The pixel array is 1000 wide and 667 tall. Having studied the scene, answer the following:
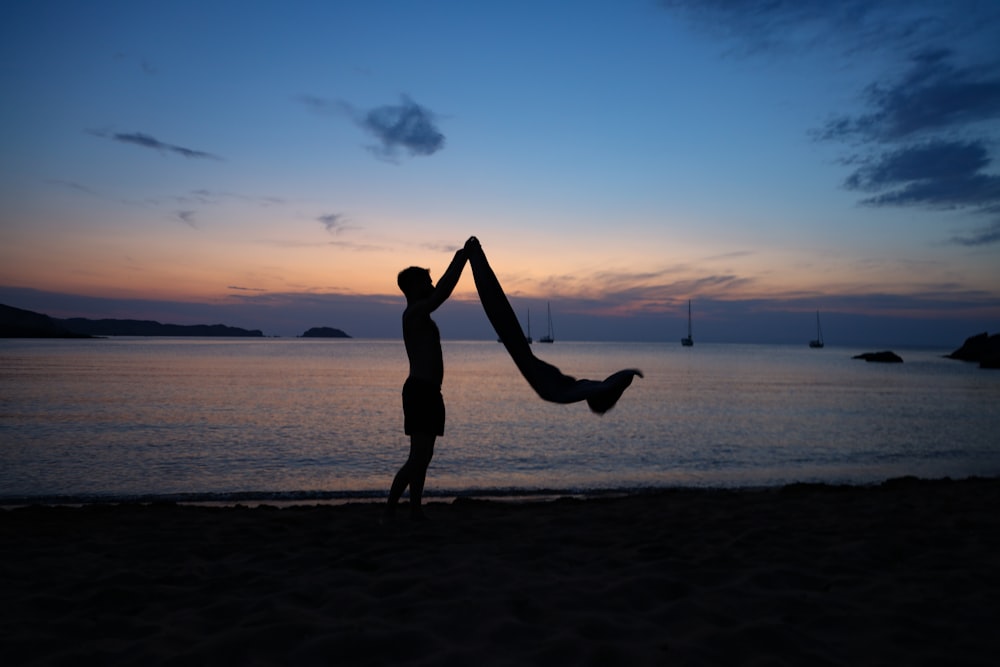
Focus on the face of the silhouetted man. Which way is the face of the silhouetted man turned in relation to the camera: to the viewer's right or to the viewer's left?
to the viewer's right

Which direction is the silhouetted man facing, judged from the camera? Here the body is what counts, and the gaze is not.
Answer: to the viewer's right
